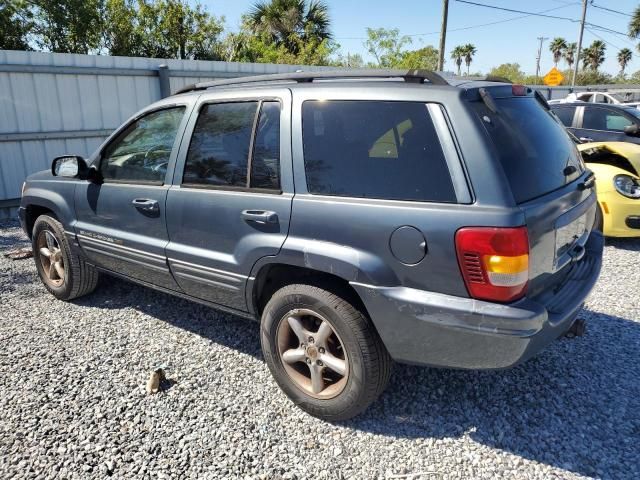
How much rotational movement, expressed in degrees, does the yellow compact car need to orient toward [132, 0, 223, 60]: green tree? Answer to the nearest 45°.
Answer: approximately 180°

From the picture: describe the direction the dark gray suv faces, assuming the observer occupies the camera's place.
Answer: facing away from the viewer and to the left of the viewer

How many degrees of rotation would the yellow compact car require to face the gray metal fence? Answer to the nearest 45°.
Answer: approximately 135° to its right

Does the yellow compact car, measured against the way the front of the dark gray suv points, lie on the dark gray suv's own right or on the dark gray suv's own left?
on the dark gray suv's own right

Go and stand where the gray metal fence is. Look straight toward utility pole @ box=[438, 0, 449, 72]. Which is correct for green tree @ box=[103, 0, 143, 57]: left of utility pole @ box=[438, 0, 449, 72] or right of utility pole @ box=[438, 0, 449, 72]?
left

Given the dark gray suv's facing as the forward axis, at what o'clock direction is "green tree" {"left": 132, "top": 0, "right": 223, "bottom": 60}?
The green tree is roughly at 1 o'clock from the dark gray suv.

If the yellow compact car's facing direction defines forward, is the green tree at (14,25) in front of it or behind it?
behind

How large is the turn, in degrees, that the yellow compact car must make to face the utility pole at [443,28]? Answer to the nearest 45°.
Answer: approximately 180°

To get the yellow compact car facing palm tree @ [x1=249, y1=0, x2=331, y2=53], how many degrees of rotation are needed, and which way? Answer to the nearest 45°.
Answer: approximately 180°

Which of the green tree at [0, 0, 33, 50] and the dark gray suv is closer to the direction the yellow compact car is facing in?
the dark gray suv

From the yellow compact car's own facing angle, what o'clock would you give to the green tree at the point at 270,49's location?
The green tree is roughly at 6 o'clock from the yellow compact car.

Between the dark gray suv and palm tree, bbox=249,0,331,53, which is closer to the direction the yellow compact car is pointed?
the dark gray suv
